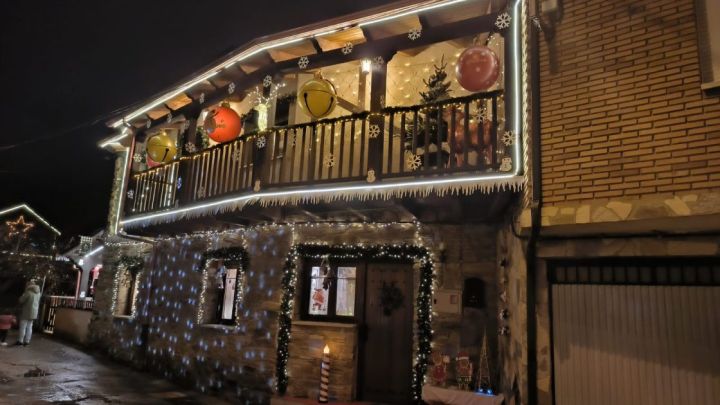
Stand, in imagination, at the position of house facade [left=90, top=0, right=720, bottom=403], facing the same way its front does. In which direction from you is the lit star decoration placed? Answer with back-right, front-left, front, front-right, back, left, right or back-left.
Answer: right

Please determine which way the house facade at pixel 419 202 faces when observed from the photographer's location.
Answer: facing the viewer and to the left of the viewer

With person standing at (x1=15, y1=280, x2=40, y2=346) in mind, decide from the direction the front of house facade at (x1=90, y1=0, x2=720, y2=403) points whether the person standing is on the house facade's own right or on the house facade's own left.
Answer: on the house facade's own right
